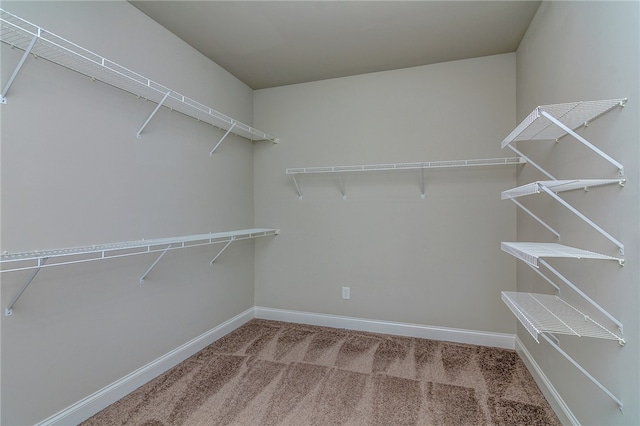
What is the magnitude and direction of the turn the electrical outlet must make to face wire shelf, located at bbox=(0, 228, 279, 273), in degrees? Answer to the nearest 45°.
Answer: approximately 45° to its right

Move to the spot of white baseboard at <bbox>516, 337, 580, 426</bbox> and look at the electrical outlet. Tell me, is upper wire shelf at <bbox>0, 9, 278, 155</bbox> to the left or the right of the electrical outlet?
left

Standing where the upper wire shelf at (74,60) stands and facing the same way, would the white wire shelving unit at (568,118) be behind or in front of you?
in front

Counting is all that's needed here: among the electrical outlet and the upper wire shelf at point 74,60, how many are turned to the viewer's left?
0

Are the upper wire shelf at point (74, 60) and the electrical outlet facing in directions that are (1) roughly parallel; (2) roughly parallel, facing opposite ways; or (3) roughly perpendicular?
roughly perpendicular

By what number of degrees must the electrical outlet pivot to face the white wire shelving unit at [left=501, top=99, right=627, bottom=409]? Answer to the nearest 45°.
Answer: approximately 45° to its left

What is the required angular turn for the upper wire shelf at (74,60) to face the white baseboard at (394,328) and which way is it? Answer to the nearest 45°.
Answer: approximately 45° to its left

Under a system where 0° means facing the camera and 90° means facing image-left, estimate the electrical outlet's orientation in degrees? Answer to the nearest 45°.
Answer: approximately 0°
